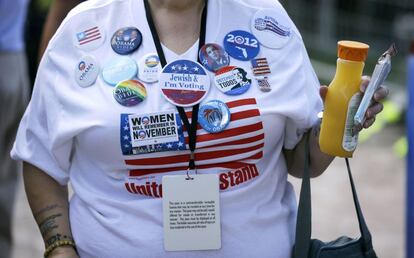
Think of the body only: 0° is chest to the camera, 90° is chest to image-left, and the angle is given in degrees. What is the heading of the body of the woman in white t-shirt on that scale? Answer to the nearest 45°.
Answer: approximately 0°

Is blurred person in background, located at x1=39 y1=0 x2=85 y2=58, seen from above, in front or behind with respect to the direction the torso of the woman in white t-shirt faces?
behind

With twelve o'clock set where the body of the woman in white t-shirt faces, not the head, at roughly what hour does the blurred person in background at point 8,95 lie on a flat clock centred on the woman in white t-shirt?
The blurred person in background is roughly at 5 o'clock from the woman in white t-shirt.
